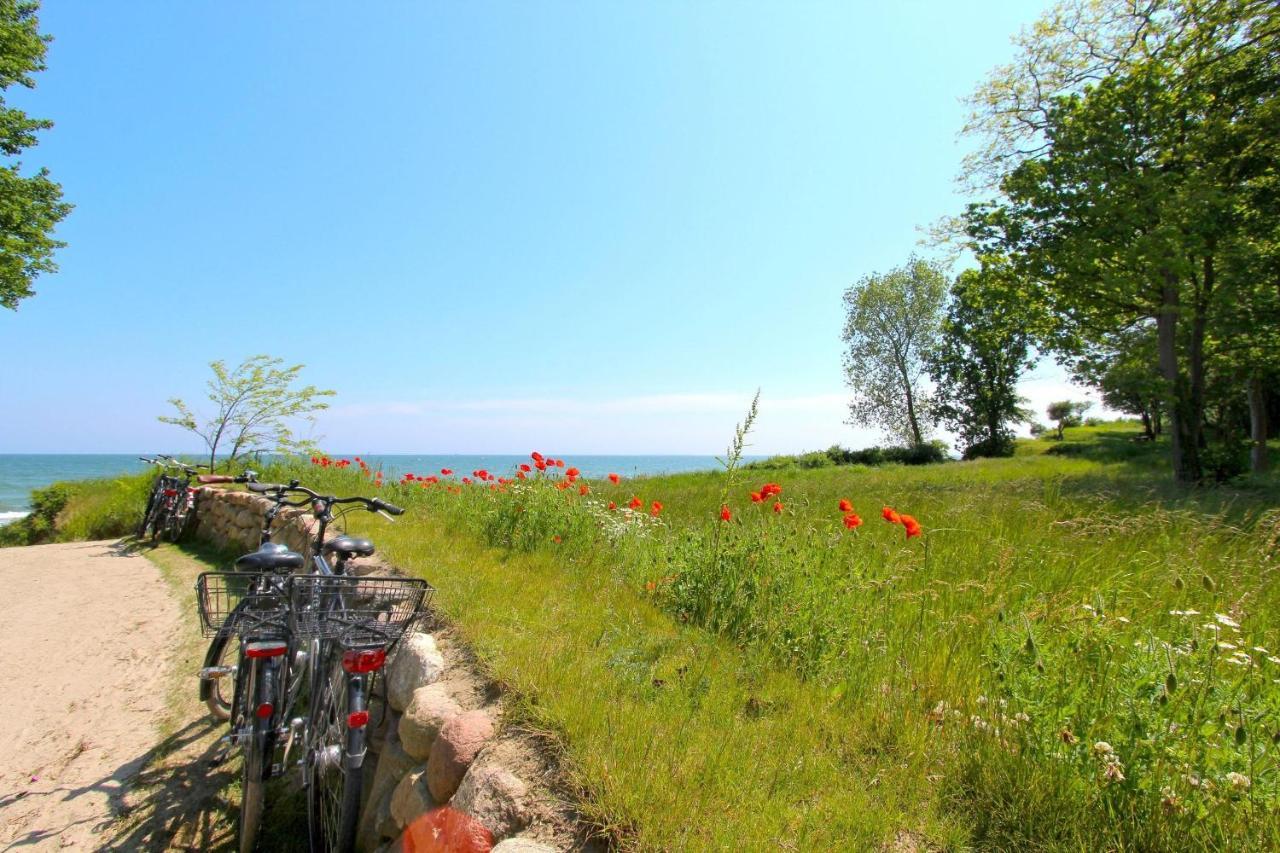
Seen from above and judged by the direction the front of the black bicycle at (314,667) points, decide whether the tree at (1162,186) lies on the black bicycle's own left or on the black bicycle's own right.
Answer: on the black bicycle's own right

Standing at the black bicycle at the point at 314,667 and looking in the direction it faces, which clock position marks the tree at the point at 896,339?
The tree is roughly at 2 o'clock from the black bicycle.

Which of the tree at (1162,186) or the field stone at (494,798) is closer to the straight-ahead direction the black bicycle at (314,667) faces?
the tree

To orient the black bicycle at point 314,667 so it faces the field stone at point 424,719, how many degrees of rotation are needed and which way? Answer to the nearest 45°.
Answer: approximately 135° to its right

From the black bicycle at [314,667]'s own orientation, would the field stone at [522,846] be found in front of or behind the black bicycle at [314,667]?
behind

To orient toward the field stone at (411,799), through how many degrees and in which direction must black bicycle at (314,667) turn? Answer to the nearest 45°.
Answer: approximately 135° to its right

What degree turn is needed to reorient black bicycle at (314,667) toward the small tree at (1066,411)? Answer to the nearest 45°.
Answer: approximately 90° to its right

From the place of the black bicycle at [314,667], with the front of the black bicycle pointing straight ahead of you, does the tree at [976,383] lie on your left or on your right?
on your right

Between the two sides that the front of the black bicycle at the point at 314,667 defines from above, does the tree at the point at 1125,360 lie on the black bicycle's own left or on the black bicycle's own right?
on the black bicycle's own right
